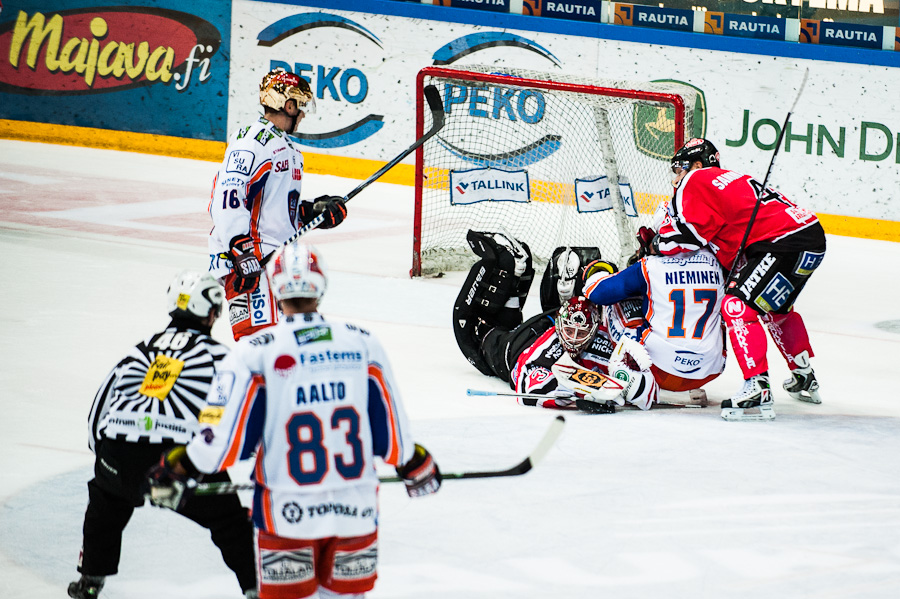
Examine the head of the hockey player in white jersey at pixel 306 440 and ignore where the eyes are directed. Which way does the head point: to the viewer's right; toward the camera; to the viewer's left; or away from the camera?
away from the camera

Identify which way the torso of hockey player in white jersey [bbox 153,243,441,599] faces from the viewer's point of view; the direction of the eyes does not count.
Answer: away from the camera

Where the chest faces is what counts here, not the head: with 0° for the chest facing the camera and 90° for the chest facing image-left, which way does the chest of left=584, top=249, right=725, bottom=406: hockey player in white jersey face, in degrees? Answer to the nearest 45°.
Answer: approximately 135°

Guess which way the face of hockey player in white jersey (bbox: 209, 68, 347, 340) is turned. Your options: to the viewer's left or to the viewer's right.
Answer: to the viewer's right

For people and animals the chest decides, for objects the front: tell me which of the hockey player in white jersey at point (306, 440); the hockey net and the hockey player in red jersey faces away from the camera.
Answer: the hockey player in white jersey

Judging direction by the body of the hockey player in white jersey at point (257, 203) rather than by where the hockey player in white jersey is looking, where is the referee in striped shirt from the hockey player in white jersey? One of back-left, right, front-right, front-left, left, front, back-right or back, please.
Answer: right

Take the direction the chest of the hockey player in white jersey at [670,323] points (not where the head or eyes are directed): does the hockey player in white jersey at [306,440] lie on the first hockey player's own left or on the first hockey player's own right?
on the first hockey player's own left

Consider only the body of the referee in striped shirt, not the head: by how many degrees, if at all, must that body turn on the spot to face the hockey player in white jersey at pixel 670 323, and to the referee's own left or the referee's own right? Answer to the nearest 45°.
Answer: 0° — they already face them

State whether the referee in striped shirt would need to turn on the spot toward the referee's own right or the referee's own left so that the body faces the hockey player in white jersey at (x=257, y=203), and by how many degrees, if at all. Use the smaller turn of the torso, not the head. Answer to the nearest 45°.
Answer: approximately 45° to the referee's own left

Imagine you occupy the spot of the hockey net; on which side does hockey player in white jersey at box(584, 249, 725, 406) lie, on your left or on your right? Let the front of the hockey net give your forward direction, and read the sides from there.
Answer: on your left

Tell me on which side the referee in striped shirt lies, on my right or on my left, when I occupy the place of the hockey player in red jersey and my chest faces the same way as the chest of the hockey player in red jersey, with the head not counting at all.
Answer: on my left

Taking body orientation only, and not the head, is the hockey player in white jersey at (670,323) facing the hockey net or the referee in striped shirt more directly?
the hockey net

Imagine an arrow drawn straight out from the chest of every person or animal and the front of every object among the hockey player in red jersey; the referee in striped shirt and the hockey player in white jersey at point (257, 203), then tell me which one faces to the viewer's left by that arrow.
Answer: the hockey player in red jersey
